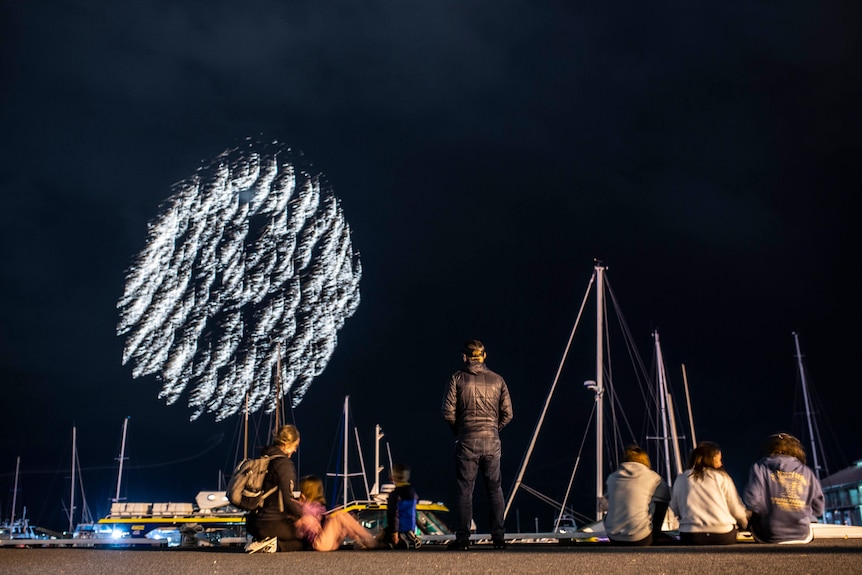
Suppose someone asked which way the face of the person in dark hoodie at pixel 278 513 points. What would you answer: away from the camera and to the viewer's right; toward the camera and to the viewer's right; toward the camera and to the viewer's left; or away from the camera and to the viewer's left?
away from the camera and to the viewer's right

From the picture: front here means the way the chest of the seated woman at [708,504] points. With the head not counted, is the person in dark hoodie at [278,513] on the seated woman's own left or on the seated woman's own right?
on the seated woman's own left

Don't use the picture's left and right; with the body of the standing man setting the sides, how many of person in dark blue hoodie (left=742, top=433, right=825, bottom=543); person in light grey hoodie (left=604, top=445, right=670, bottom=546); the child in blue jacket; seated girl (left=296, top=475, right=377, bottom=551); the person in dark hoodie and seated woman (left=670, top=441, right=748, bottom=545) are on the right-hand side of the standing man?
3

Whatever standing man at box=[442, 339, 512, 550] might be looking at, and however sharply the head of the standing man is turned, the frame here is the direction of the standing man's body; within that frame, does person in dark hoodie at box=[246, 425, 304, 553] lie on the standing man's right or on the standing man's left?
on the standing man's left

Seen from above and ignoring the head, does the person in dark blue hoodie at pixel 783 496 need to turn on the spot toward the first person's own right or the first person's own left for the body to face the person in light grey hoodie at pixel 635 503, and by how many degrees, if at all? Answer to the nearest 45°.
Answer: approximately 90° to the first person's own left

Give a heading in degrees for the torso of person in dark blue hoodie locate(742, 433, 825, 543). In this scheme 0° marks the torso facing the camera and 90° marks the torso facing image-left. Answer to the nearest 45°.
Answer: approximately 180°

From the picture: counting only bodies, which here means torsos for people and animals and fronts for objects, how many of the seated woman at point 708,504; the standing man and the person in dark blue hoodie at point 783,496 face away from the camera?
3

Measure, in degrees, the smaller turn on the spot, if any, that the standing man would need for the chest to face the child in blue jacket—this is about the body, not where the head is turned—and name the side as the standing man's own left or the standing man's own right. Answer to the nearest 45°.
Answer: approximately 45° to the standing man's own left

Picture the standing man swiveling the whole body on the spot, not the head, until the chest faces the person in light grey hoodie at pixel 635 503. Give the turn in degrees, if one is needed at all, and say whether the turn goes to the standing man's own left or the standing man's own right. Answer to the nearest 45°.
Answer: approximately 90° to the standing man's own right

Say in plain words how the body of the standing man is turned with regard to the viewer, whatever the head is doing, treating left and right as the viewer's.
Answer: facing away from the viewer

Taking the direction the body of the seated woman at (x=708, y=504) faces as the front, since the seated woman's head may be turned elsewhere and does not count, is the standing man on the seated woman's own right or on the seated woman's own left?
on the seated woman's own left

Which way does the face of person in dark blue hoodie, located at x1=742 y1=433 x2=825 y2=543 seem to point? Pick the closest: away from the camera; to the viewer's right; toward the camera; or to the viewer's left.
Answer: away from the camera

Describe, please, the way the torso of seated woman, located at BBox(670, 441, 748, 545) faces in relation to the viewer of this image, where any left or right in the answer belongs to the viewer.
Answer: facing away from the viewer
